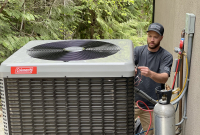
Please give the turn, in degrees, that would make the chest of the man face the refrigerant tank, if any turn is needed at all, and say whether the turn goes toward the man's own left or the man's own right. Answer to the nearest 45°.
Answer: approximately 45° to the man's own left

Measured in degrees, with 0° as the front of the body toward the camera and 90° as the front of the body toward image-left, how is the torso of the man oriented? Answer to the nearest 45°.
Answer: approximately 45°

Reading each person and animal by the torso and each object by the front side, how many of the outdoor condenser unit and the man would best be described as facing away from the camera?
0

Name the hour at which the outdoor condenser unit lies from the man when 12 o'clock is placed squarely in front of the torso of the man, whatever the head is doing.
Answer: The outdoor condenser unit is roughly at 11 o'clock from the man.

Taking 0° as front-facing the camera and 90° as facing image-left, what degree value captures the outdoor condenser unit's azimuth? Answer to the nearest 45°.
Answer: approximately 0°

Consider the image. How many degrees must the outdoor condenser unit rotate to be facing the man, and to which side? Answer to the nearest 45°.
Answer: approximately 135° to its left

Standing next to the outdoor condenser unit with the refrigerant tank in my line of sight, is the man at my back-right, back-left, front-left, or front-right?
front-left

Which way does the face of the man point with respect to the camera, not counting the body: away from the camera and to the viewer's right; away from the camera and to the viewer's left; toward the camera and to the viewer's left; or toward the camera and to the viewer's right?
toward the camera and to the viewer's left

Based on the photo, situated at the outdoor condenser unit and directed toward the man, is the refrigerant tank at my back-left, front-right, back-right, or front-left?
front-right
